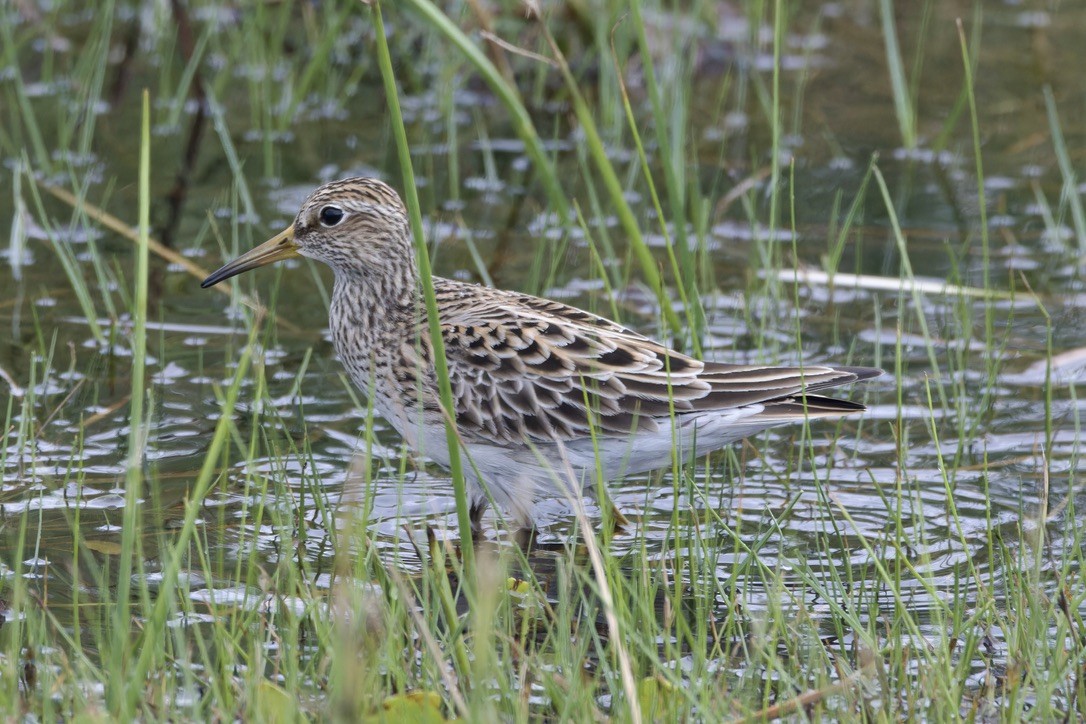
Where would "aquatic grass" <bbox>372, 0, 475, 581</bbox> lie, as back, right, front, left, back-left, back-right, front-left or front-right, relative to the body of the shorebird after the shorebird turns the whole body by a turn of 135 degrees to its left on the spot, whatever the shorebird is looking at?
front-right

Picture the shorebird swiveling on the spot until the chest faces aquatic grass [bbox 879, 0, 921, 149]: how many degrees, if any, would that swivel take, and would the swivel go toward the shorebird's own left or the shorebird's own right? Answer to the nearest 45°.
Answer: approximately 135° to the shorebird's own right

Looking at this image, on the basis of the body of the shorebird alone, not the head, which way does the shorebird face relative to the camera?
to the viewer's left
